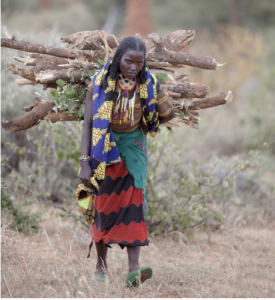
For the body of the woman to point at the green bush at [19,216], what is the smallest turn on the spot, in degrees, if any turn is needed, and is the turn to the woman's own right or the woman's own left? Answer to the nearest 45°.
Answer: approximately 135° to the woman's own right

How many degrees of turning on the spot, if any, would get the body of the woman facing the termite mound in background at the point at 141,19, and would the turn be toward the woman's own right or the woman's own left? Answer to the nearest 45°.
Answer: approximately 180°

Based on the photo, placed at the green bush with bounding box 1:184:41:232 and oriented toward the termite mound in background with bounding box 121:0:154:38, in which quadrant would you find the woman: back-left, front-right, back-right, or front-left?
back-right

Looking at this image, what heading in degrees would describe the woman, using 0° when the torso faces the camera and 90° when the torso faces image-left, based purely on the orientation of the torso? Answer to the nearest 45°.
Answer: approximately 0°

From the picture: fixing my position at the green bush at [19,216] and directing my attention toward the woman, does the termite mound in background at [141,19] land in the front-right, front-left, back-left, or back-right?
back-left
